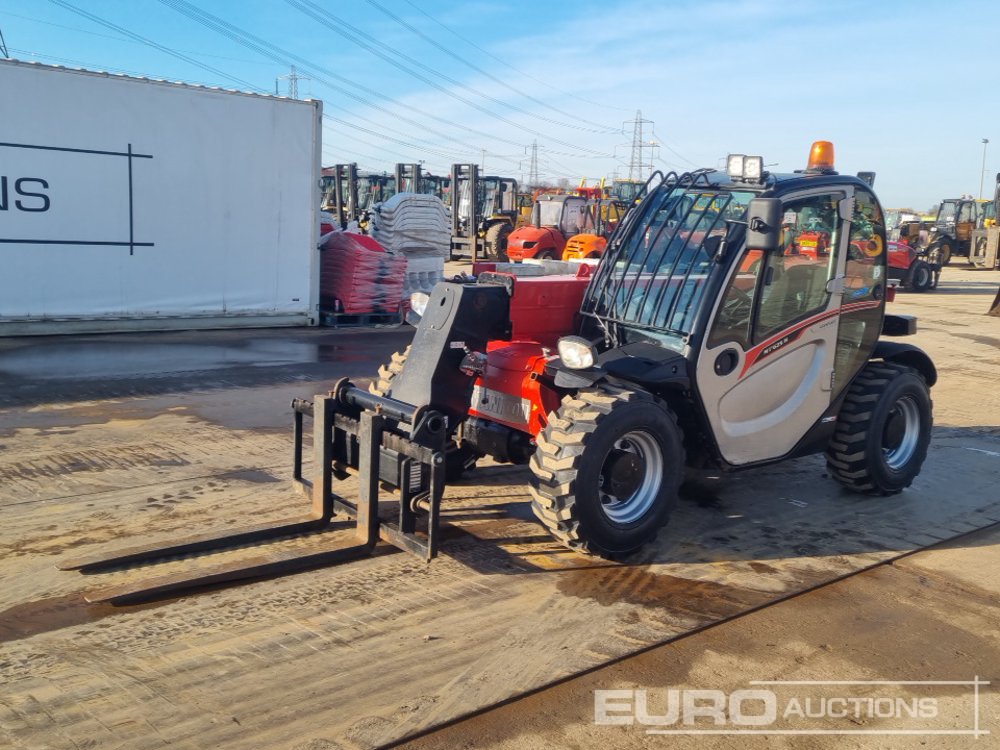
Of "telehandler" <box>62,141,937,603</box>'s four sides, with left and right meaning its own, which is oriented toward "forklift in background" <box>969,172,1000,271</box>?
back

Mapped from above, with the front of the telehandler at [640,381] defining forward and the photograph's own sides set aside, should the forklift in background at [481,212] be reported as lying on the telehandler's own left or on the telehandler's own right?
on the telehandler's own right

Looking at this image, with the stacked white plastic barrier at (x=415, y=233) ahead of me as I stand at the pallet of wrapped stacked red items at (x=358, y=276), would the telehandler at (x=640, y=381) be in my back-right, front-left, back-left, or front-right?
back-right

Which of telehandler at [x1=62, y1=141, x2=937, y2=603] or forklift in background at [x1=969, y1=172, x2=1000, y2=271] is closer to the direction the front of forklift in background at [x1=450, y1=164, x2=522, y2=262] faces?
the telehandler

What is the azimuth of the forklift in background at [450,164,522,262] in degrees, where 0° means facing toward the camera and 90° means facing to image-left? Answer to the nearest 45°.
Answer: approximately 45°

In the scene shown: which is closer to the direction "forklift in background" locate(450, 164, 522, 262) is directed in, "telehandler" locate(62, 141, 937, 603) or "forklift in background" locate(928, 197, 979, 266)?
the telehandler

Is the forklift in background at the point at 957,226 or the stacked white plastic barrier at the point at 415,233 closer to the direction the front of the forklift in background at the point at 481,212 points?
the stacked white plastic barrier

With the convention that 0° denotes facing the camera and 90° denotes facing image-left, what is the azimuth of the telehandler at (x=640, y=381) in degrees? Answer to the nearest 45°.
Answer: approximately 45°

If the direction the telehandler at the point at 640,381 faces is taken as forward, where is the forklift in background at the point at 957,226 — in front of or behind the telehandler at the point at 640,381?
behind
